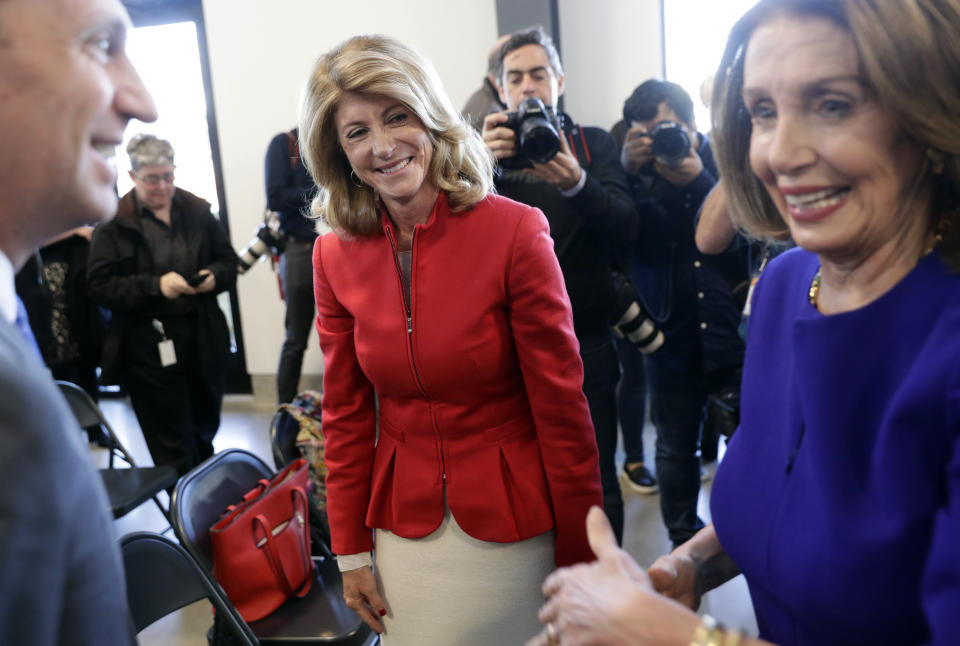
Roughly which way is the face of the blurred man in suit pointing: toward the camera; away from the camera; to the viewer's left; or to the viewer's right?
to the viewer's right

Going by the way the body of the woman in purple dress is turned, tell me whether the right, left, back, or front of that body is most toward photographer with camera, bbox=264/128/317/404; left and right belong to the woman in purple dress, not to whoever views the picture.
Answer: right

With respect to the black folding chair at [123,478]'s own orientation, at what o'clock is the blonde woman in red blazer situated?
The blonde woman in red blazer is roughly at 1 o'clock from the black folding chair.

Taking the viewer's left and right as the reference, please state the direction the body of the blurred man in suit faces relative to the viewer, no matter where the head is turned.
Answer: facing to the right of the viewer

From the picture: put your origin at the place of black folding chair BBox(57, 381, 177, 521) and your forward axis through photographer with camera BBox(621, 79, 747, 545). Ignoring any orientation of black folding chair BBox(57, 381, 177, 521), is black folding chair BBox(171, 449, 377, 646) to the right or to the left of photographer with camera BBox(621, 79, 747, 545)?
right

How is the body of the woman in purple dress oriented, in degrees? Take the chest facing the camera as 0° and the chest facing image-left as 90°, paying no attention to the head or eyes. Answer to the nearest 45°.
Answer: approximately 45°

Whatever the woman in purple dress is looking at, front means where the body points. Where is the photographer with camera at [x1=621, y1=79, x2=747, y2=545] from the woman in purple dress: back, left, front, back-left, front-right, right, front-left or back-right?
back-right

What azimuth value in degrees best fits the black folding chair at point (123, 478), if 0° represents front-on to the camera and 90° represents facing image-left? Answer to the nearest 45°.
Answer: approximately 315°

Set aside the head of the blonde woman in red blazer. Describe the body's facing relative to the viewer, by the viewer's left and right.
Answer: facing the viewer

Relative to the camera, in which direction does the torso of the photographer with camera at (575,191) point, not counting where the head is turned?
toward the camera

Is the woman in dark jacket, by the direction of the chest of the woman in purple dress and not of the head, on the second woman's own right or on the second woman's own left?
on the second woman's own right
